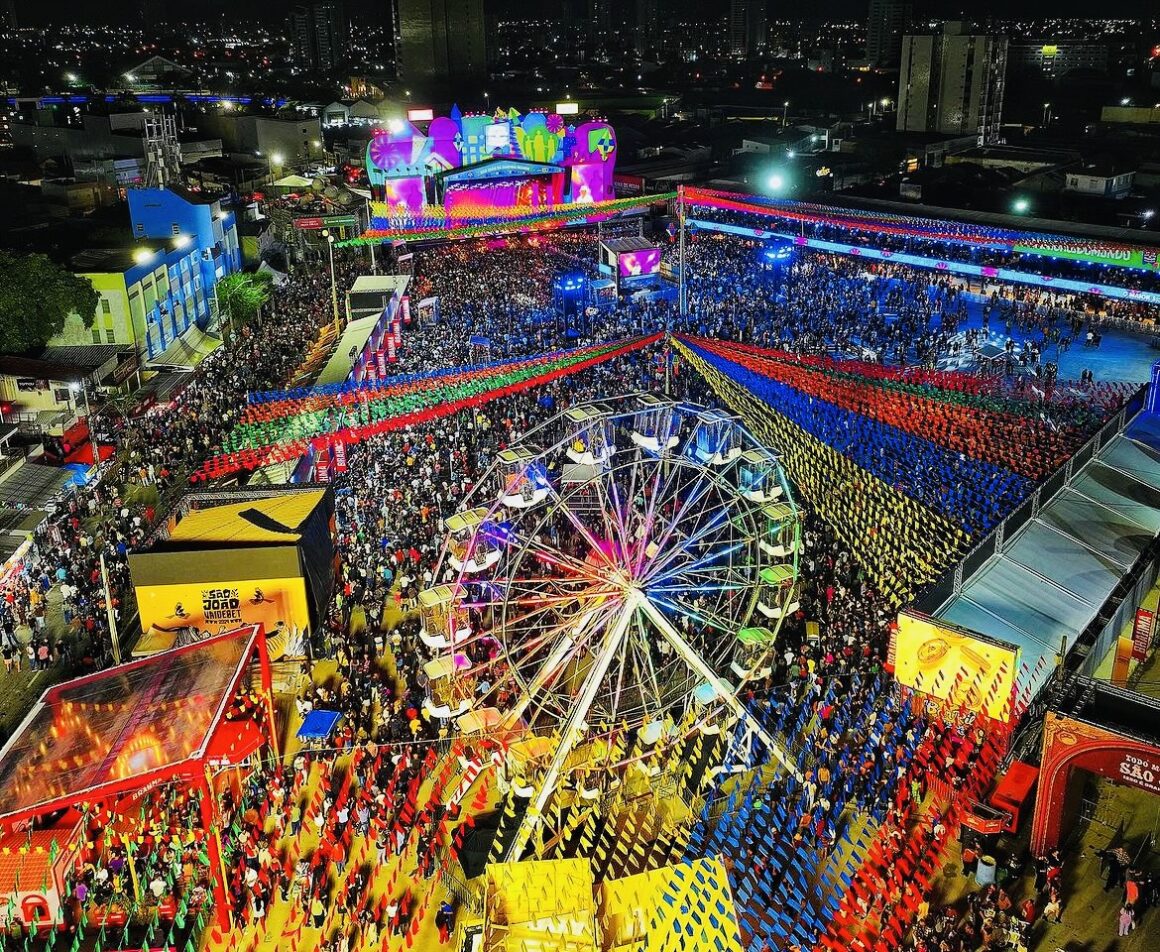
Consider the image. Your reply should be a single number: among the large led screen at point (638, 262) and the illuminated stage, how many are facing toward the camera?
2

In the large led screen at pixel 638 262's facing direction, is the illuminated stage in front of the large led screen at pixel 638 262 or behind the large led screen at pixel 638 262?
behind

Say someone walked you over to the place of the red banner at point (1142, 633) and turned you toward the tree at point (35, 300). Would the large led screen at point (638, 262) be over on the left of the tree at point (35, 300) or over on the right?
right

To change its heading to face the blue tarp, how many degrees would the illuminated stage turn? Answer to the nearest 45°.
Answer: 0° — it already faces it

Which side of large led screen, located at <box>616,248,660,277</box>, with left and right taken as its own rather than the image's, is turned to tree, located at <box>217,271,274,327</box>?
right

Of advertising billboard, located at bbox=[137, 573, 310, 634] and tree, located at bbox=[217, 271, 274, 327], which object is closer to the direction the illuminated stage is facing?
the advertising billboard

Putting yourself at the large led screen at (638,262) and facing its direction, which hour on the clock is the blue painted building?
The blue painted building is roughly at 3 o'clock from the large led screen.
